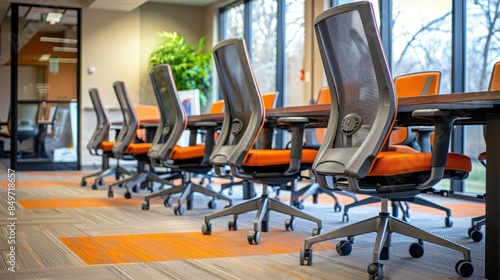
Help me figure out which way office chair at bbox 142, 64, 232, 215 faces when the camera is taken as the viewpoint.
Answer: facing away from the viewer and to the right of the viewer

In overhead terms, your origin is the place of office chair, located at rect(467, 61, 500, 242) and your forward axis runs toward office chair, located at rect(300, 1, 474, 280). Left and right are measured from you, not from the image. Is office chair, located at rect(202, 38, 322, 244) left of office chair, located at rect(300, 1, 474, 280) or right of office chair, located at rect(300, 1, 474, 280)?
right

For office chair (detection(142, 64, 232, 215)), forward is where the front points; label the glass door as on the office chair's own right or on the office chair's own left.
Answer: on the office chair's own left

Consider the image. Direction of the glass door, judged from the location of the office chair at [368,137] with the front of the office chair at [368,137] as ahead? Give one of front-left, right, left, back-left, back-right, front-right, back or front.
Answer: left

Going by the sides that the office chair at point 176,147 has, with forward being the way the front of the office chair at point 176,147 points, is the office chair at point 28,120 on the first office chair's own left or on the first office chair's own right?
on the first office chair's own left

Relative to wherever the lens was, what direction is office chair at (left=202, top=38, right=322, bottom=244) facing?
facing away from the viewer and to the right of the viewer
